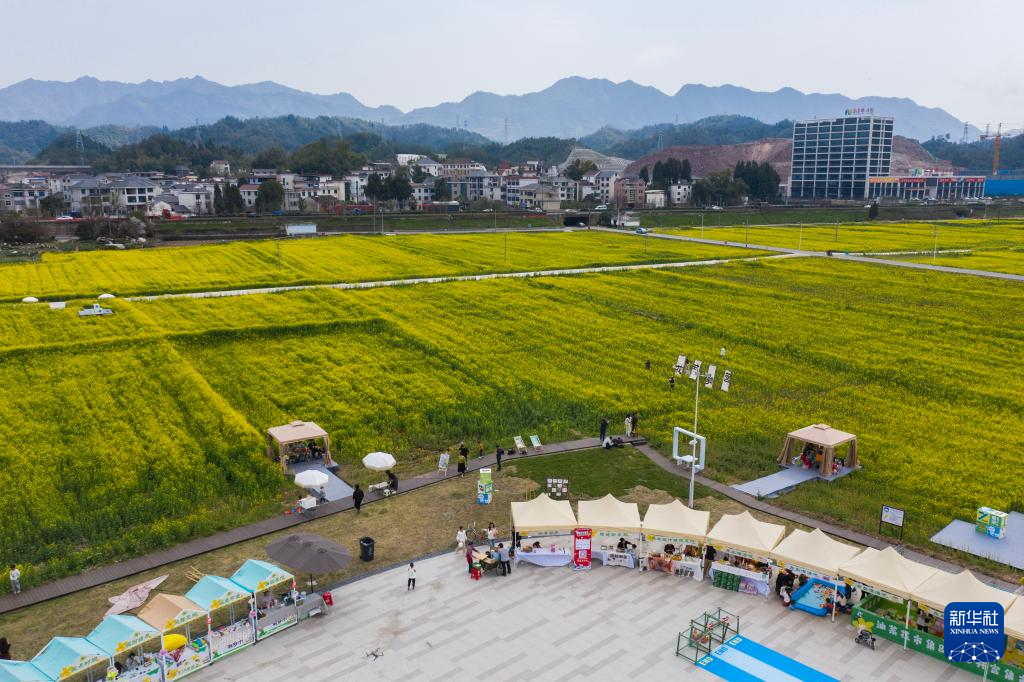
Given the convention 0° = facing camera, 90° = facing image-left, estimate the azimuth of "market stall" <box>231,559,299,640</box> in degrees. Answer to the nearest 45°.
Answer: approximately 315°

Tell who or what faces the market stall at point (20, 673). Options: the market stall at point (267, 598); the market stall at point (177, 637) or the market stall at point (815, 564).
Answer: the market stall at point (815, 564)

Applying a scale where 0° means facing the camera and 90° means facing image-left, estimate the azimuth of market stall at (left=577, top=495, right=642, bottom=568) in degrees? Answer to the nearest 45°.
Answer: approximately 0°

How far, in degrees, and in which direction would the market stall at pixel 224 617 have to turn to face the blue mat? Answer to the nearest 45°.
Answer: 0° — it already faces it

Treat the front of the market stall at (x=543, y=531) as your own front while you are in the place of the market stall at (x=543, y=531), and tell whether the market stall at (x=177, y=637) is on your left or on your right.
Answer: on your right

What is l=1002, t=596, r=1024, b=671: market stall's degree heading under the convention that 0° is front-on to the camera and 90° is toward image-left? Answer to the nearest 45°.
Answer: approximately 45°

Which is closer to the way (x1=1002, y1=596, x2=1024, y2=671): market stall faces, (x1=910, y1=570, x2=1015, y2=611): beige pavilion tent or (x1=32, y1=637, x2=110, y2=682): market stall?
the market stall

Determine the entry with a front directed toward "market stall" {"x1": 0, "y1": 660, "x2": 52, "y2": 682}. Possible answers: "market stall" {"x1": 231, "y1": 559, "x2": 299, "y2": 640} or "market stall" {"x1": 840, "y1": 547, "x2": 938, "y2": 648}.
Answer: "market stall" {"x1": 840, "y1": 547, "x2": 938, "y2": 648}

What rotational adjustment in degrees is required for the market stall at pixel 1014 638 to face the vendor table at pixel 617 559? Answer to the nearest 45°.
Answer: approximately 45° to its right

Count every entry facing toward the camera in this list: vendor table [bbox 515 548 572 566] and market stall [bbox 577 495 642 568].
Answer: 2
